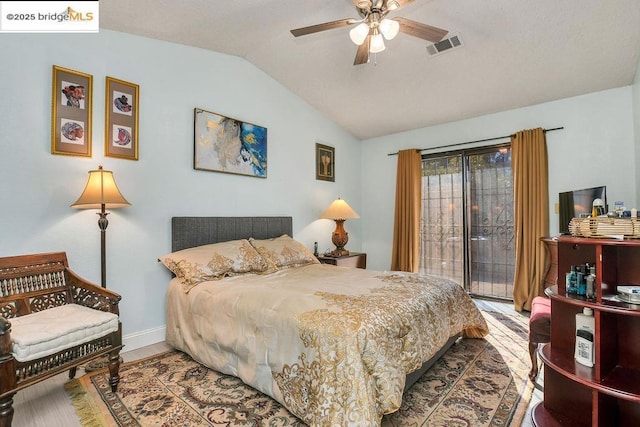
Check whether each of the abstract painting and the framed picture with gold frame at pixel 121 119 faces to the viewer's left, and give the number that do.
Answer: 0

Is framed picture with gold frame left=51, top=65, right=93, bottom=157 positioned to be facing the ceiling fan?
yes

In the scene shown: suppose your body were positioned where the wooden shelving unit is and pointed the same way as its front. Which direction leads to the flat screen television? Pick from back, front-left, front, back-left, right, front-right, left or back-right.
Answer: back-right

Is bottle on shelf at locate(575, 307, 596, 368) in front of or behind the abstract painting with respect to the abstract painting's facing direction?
in front

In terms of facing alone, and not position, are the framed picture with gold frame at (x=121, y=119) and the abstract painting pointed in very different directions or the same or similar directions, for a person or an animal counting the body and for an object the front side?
same or similar directions

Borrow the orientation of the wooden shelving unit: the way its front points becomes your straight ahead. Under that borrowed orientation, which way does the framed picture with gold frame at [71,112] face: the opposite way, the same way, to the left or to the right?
the opposite way

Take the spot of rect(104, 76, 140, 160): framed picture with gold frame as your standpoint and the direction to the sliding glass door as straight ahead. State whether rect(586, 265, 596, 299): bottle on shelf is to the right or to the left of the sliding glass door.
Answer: right

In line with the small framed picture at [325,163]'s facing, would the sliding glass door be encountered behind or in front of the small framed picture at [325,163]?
in front

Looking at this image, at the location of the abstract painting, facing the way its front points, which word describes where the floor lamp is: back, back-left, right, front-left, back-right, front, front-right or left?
right

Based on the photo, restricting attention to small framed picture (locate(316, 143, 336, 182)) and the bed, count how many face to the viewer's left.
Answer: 0

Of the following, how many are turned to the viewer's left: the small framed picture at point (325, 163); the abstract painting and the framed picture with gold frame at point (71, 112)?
0

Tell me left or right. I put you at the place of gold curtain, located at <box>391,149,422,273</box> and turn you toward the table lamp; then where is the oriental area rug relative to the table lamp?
left

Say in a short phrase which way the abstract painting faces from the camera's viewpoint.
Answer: facing the viewer and to the right of the viewer

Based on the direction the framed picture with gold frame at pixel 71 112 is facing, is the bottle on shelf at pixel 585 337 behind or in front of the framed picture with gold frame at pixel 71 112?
in front

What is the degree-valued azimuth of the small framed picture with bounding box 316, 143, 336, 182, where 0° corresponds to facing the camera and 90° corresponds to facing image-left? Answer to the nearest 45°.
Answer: approximately 315°
